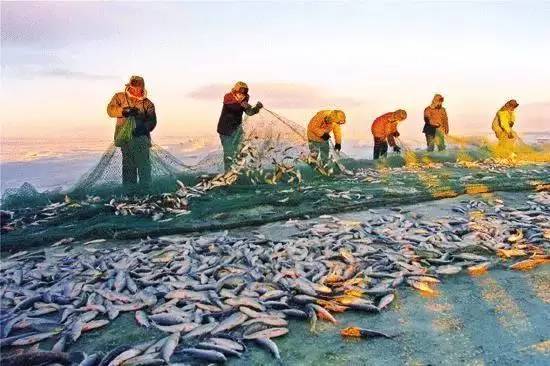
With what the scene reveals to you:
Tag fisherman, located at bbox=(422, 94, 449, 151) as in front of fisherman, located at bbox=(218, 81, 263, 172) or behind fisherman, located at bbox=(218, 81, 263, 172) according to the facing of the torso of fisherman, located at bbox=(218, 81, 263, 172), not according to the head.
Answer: in front

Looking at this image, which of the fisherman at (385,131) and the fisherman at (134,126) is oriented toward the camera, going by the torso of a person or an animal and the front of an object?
the fisherman at (134,126)

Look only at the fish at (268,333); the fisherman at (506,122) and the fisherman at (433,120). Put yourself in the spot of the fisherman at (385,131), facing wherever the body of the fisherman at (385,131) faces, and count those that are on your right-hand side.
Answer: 1

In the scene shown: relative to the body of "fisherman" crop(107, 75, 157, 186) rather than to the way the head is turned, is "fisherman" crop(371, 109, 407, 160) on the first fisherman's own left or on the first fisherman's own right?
on the first fisherman's own left

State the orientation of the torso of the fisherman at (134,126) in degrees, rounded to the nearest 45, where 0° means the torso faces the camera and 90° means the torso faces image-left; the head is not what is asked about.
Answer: approximately 0°

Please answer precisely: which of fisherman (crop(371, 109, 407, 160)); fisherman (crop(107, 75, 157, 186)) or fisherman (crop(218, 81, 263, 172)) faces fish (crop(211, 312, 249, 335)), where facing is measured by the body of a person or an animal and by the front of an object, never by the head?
fisherman (crop(107, 75, 157, 186))

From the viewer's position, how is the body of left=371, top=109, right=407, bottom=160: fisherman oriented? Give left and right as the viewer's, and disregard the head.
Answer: facing to the right of the viewer

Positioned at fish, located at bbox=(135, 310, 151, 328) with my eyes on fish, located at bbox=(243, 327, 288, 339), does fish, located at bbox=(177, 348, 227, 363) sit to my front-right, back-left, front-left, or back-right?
front-right

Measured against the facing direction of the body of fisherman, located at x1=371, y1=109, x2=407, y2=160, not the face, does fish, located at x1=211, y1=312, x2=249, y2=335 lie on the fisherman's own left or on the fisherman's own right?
on the fisherman's own right

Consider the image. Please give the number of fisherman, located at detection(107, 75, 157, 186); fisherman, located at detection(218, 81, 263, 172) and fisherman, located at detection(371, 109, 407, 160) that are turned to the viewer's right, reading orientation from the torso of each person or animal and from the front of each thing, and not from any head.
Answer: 2

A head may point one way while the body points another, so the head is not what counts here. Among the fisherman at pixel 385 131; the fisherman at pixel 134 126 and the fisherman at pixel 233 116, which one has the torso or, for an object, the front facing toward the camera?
the fisherman at pixel 134 126

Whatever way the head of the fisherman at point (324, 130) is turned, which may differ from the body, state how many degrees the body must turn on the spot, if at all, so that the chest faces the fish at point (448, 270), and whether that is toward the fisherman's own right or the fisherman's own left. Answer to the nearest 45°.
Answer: approximately 45° to the fisherman's own right

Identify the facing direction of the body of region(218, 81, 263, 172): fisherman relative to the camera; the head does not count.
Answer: to the viewer's right

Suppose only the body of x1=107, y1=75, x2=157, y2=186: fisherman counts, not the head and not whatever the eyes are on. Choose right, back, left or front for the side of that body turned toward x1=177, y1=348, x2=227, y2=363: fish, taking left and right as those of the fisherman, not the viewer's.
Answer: front

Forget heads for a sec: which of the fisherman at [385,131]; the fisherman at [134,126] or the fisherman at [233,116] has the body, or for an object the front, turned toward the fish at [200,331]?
the fisherman at [134,126]
